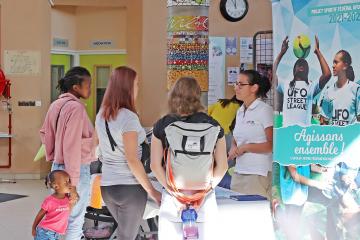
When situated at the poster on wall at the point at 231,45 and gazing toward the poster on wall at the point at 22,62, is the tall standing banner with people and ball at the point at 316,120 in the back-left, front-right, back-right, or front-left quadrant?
back-left

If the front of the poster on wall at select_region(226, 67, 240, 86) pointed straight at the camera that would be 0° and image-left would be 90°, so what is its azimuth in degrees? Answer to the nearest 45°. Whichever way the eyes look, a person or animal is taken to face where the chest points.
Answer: approximately 0°

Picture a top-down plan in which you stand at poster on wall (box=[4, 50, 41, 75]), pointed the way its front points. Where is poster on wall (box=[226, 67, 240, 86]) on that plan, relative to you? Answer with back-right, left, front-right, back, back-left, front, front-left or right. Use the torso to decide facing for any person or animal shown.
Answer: front-left

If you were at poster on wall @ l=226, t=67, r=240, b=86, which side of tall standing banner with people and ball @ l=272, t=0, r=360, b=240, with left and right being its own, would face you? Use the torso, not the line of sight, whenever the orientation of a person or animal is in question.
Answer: back

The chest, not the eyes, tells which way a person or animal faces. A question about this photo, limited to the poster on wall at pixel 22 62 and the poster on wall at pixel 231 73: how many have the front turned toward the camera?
2

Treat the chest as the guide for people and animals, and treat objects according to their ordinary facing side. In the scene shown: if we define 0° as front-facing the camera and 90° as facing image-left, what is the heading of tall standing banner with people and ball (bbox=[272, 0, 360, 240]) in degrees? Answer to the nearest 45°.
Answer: approximately 0°

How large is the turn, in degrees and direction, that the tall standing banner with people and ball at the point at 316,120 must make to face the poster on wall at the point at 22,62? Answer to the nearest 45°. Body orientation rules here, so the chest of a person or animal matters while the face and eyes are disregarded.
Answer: approximately 135° to its right
